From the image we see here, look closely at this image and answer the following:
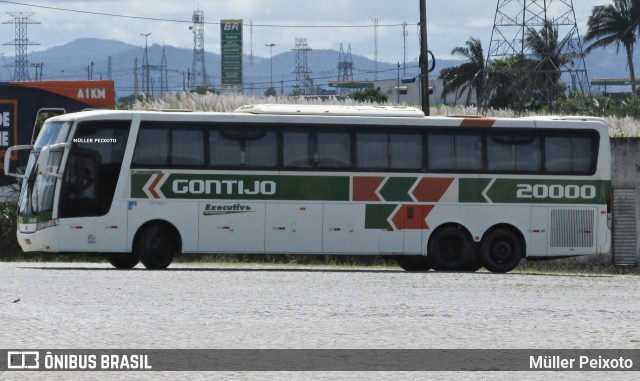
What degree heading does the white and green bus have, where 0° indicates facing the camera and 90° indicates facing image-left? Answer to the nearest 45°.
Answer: approximately 90°

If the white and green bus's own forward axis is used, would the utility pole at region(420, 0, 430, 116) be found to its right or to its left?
on its right
